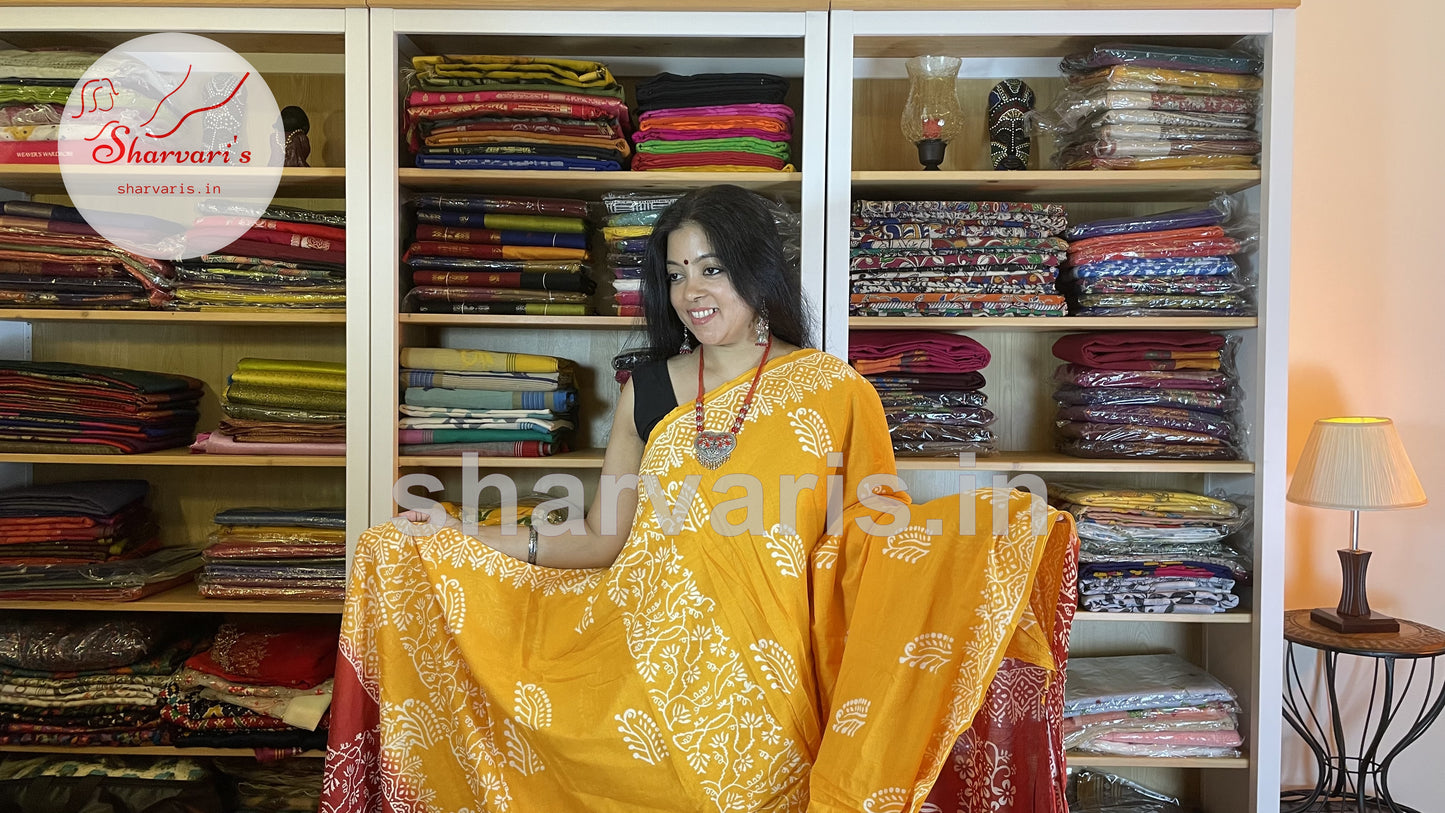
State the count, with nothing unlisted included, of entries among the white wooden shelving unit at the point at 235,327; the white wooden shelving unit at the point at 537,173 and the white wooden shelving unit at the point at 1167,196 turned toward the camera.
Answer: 3

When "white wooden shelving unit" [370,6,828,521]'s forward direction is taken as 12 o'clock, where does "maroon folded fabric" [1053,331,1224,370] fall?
The maroon folded fabric is roughly at 9 o'clock from the white wooden shelving unit.

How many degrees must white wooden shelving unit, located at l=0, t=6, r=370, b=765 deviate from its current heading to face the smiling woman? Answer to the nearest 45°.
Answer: approximately 45° to its left

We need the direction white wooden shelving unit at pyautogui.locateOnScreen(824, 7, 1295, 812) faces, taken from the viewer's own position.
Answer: facing the viewer

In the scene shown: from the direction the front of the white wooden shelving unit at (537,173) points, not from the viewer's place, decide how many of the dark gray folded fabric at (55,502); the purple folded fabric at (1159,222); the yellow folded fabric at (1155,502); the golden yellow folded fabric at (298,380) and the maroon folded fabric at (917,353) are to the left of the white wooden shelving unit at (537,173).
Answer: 3

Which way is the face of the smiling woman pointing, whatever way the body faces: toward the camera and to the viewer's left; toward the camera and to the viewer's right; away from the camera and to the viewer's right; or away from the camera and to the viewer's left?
toward the camera and to the viewer's left

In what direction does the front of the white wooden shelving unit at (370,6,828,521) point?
toward the camera

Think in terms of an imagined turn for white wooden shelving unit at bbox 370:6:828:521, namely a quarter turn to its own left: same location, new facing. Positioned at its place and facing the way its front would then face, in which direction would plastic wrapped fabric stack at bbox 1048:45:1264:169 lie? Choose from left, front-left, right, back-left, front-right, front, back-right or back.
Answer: front

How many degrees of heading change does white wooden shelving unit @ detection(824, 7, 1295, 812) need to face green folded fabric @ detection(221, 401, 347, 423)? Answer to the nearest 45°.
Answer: approximately 90° to its right

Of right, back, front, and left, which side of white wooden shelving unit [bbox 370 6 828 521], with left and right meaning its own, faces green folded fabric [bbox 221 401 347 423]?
right

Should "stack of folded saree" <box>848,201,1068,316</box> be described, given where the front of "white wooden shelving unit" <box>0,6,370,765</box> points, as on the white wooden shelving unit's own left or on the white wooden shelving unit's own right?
on the white wooden shelving unit's own left

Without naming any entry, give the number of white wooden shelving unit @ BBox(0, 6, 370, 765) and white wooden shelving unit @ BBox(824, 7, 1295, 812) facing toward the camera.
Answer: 2

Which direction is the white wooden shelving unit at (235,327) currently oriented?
toward the camera
